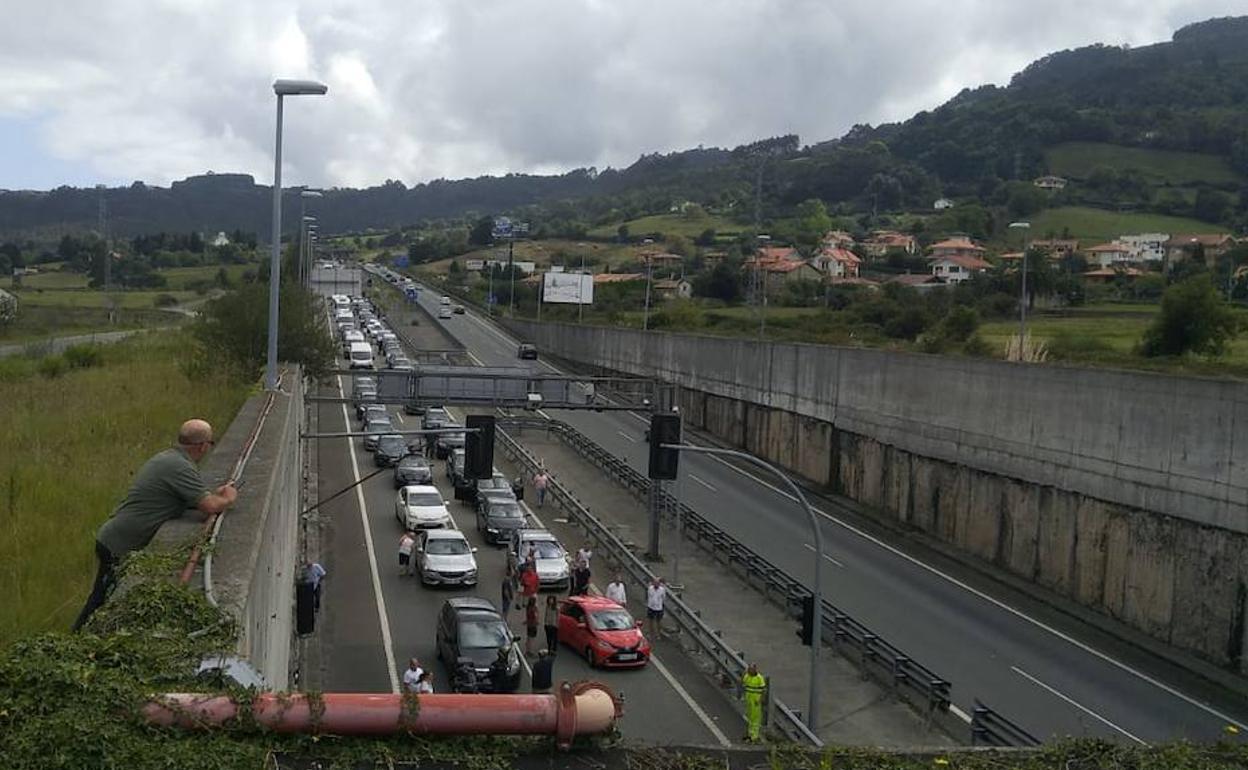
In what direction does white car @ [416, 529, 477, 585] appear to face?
toward the camera

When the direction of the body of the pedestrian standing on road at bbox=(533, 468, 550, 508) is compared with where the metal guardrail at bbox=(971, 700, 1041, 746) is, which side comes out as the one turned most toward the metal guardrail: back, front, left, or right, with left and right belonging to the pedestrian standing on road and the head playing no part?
front

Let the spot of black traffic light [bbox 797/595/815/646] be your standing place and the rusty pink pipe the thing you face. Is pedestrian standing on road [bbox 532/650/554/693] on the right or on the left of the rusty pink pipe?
right

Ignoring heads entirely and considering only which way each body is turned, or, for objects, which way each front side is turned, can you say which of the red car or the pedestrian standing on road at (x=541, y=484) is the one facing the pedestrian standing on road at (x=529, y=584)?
the pedestrian standing on road at (x=541, y=484)

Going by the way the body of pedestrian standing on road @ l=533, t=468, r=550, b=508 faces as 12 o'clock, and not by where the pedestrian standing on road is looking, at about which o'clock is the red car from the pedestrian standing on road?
The red car is roughly at 12 o'clock from the pedestrian standing on road.

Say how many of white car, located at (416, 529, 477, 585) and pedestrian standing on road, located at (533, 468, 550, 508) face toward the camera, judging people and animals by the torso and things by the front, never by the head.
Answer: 2

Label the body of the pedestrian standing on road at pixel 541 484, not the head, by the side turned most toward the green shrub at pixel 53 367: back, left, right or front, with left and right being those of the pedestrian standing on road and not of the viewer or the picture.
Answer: right

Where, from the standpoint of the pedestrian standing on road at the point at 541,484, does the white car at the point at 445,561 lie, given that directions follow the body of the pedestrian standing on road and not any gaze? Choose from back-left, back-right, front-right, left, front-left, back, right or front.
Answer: front

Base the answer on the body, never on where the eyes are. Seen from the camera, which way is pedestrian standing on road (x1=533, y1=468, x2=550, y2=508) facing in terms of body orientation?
toward the camera

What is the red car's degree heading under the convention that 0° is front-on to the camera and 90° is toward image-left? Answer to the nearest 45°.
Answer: approximately 315°
